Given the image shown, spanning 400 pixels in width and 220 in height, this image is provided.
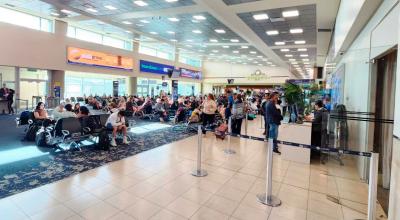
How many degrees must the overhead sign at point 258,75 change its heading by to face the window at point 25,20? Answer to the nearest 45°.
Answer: approximately 45° to its right

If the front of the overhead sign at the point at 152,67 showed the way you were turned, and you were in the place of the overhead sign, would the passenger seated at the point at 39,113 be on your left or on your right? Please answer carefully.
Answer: on your right

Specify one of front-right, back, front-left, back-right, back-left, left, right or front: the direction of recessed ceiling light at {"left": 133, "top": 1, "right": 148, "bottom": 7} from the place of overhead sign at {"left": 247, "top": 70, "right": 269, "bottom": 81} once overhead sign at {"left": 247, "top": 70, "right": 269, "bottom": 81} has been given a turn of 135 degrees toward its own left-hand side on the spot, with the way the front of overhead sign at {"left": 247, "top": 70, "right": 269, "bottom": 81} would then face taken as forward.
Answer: back-right

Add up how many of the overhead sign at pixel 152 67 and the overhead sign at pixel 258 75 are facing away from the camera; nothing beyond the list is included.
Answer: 0

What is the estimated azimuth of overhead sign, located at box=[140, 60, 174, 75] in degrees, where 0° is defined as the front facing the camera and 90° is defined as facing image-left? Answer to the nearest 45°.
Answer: approximately 315°

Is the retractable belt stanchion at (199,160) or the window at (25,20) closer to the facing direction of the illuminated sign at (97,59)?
the retractable belt stanchion

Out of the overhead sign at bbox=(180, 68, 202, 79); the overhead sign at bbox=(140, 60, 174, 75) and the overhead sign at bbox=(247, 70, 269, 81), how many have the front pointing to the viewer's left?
0

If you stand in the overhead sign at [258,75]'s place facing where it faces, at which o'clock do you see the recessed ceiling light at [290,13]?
The recessed ceiling light is roughly at 12 o'clock from the overhead sign.

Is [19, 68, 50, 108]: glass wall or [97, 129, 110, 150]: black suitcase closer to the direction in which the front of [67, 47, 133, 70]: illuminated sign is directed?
the black suitcase

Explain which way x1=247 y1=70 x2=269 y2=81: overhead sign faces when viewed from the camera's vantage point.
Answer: facing the viewer

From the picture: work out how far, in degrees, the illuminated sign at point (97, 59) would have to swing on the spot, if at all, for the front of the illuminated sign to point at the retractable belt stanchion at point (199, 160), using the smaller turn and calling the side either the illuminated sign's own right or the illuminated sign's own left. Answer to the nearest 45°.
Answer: approximately 45° to the illuminated sign's own right

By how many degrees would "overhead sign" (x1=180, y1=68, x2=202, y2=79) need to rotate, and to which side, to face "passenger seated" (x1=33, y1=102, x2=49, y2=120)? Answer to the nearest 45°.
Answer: approximately 45° to its right

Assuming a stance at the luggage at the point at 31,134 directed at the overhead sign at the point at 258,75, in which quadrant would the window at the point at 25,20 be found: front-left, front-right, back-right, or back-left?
front-left

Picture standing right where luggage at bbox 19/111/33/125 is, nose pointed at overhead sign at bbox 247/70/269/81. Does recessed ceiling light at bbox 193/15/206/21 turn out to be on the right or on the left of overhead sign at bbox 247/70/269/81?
right

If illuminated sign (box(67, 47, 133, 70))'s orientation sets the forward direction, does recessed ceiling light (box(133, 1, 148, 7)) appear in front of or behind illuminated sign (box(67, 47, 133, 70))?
in front

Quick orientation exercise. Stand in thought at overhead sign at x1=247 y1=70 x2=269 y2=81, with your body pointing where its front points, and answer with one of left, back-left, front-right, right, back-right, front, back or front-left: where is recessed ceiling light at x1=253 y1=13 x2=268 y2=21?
front

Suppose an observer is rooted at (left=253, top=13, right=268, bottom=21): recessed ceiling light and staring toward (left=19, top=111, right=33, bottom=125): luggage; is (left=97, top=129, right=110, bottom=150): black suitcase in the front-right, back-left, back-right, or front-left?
front-left
